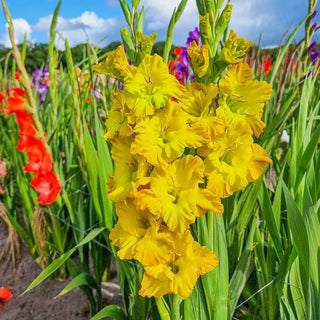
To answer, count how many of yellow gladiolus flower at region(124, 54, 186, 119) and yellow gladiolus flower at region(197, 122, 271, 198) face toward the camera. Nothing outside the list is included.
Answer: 2

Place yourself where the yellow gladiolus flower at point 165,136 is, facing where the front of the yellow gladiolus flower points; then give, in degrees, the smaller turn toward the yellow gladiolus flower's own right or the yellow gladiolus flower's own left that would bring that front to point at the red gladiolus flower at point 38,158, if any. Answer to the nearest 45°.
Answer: approximately 135° to the yellow gladiolus flower's own right

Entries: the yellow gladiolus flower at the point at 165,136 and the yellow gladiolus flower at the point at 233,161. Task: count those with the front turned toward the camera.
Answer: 2

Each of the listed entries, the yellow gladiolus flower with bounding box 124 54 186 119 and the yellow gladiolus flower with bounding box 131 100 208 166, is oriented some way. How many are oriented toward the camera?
2

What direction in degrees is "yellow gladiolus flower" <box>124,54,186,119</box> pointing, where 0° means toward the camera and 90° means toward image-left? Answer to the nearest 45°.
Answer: approximately 0°

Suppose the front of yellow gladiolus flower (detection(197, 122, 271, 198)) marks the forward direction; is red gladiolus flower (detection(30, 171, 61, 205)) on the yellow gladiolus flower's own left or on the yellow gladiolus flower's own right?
on the yellow gladiolus flower's own right

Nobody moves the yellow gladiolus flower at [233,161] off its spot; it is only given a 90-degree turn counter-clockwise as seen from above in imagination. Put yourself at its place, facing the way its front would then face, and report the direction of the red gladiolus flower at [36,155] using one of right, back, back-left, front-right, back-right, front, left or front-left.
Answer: back-left
